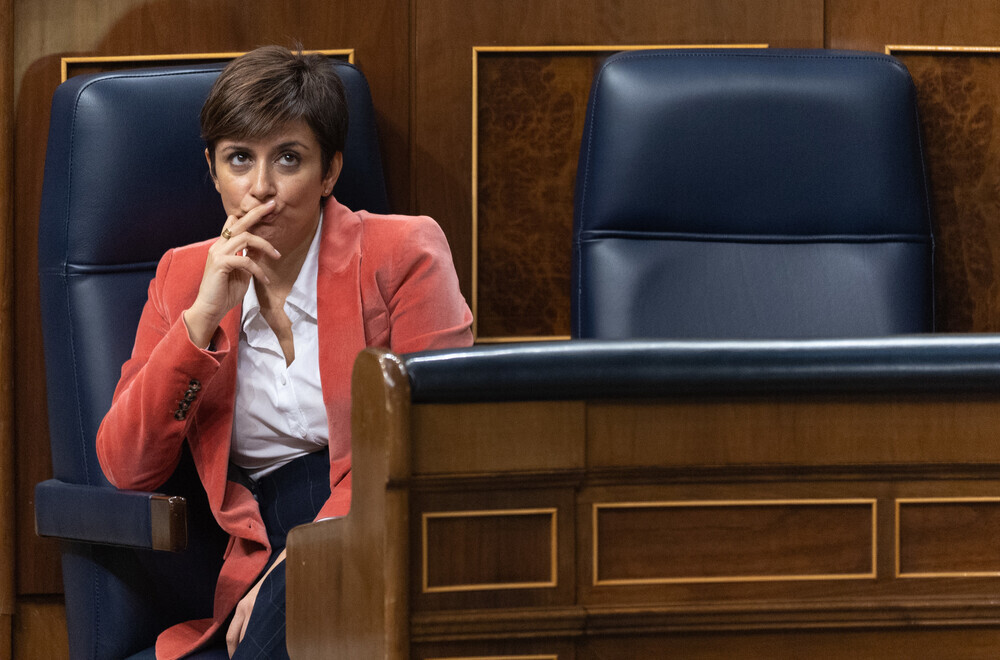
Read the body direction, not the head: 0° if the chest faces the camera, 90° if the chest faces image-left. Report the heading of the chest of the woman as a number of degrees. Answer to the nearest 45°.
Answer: approximately 0°

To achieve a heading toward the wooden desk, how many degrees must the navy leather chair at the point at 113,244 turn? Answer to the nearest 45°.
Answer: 0° — it already faces it

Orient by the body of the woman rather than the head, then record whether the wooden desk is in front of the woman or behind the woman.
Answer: in front
